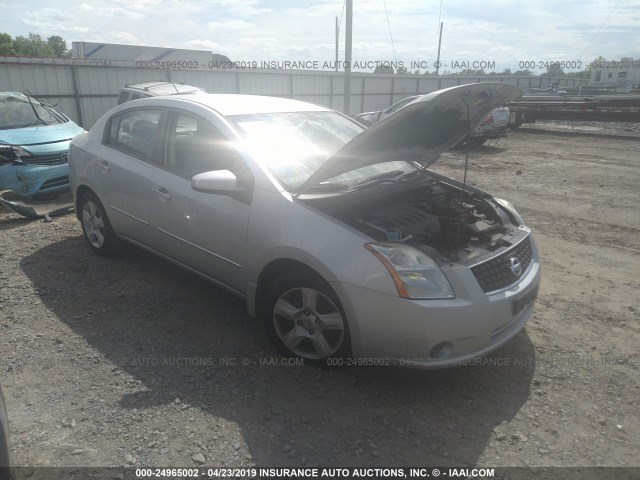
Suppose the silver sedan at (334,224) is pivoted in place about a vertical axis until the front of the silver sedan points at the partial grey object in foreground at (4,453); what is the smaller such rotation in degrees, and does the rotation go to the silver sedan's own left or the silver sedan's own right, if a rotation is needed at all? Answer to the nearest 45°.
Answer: approximately 90° to the silver sedan's own right

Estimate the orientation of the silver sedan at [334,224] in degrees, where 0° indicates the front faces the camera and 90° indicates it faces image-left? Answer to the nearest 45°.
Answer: approximately 315°

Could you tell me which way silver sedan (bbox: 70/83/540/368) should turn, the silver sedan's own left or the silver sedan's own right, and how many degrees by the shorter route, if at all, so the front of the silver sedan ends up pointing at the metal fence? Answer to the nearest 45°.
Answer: approximately 135° to the silver sedan's own left

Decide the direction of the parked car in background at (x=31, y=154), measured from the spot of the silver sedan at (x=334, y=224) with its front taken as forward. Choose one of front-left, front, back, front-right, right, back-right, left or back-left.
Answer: back
